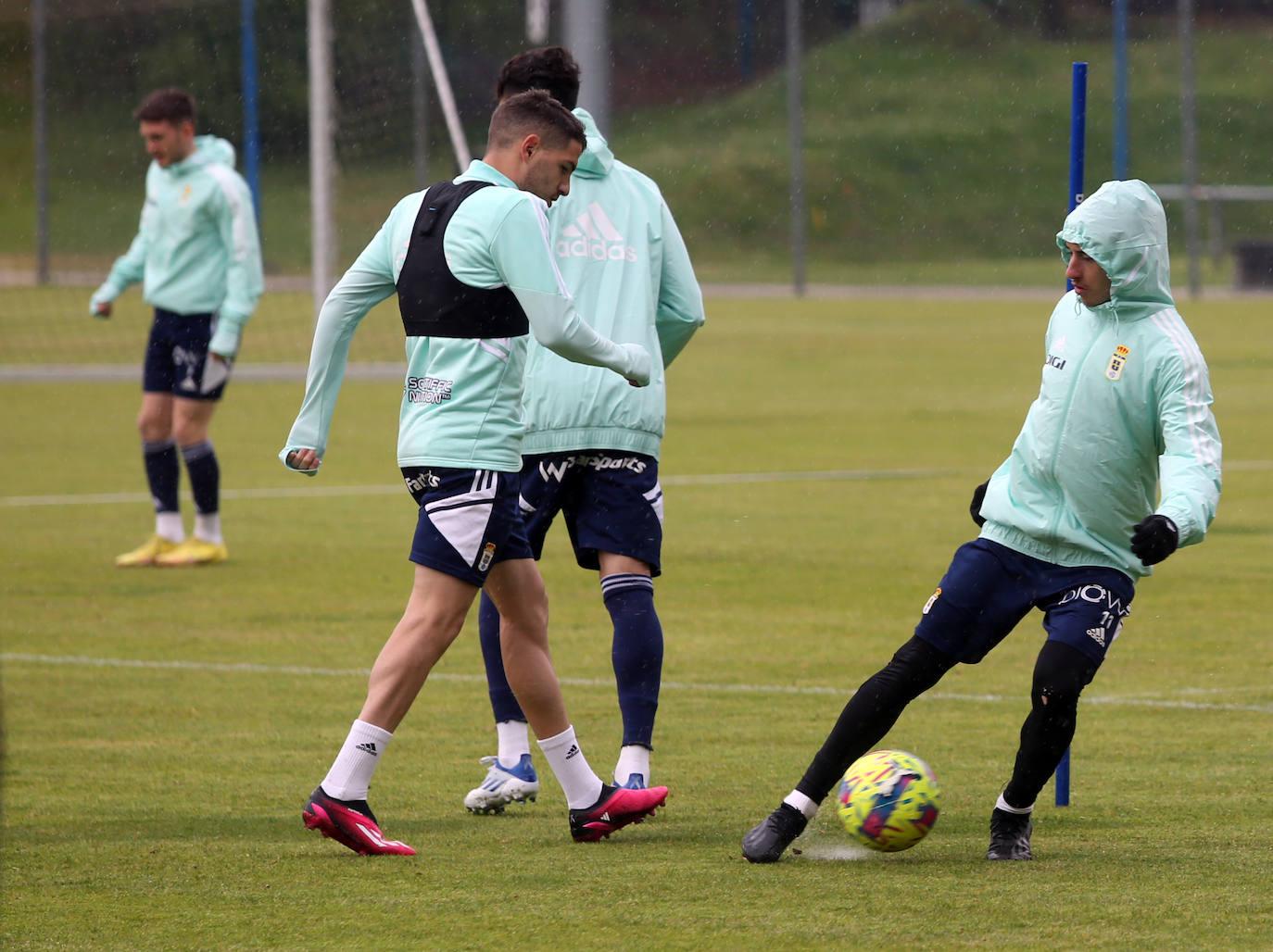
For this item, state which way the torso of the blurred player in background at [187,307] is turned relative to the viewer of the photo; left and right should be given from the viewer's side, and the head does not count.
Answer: facing the viewer and to the left of the viewer

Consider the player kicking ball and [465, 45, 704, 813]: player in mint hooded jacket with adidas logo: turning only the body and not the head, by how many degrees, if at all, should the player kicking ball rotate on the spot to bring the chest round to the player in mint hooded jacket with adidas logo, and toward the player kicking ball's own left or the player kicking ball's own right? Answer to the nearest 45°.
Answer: approximately 90° to the player kicking ball's own right

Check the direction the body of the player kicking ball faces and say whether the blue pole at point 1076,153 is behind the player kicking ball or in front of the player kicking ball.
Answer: behind

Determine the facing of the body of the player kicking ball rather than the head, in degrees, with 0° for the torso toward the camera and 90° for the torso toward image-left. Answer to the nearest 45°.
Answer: approximately 45°

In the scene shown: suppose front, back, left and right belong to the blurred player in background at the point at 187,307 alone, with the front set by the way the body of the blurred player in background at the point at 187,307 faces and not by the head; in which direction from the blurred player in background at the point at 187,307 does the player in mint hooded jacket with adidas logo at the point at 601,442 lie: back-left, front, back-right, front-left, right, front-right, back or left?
front-left

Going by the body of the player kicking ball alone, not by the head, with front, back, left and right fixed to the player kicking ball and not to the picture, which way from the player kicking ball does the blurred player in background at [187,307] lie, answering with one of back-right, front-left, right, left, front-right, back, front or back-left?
right

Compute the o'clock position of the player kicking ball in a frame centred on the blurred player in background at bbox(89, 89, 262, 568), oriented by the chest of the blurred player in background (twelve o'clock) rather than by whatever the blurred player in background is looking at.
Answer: The player kicking ball is roughly at 10 o'clock from the blurred player in background.

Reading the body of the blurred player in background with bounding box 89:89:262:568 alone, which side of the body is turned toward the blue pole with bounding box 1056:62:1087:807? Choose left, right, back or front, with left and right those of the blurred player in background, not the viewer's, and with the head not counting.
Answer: left

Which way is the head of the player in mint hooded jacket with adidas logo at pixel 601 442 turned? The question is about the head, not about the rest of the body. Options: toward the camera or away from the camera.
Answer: away from the camera

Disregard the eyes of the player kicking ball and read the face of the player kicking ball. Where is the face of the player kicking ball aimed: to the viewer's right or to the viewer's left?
to the viewer's left

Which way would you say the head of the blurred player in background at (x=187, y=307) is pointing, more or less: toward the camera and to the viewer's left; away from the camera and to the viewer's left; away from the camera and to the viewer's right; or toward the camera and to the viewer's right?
toward the camera and to the viewer's left
